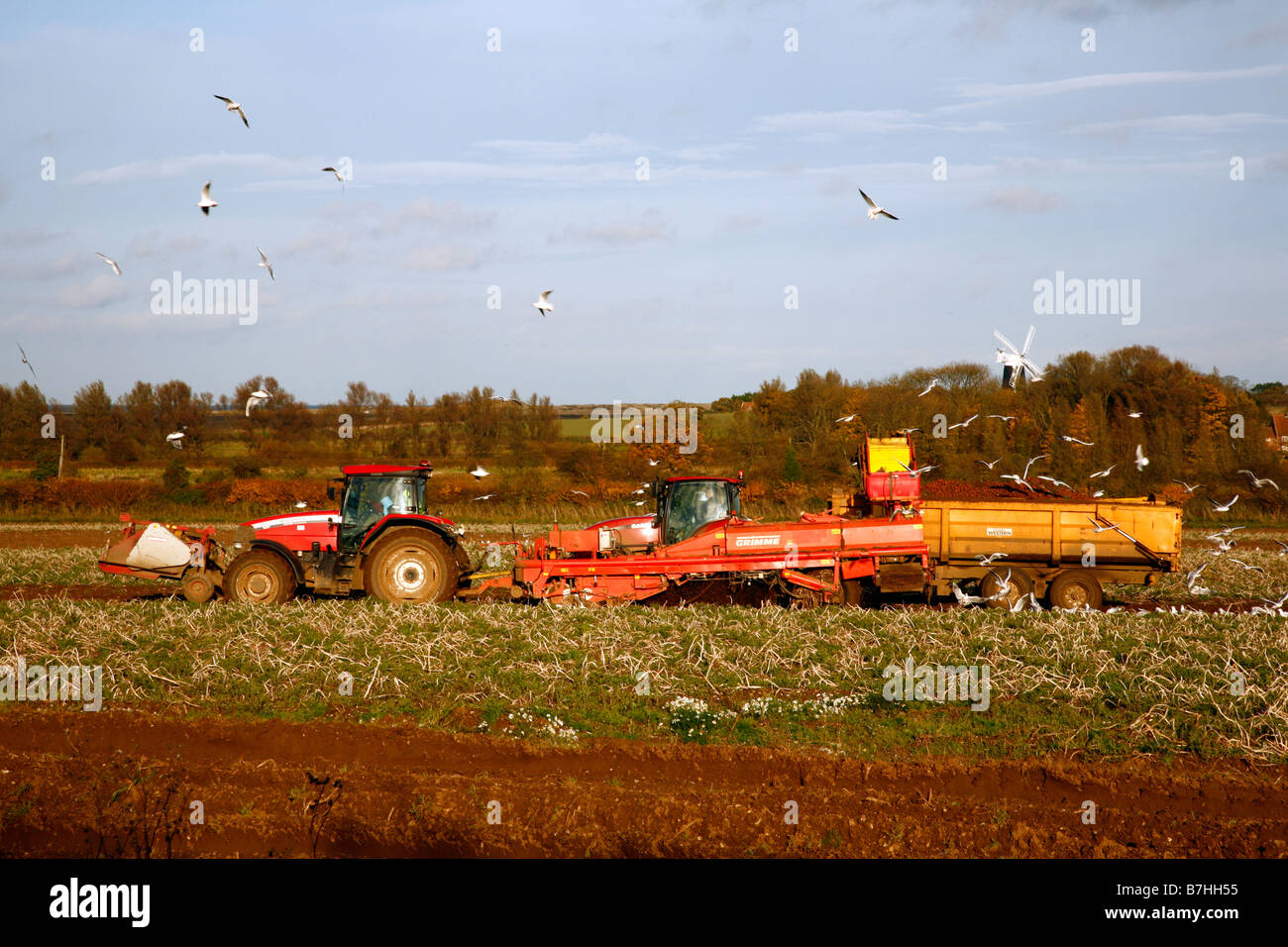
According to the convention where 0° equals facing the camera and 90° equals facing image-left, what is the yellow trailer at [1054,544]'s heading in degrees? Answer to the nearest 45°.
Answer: approximately 90°

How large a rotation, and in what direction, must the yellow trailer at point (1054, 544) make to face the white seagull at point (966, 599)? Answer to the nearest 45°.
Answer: approximately 45° to its left
